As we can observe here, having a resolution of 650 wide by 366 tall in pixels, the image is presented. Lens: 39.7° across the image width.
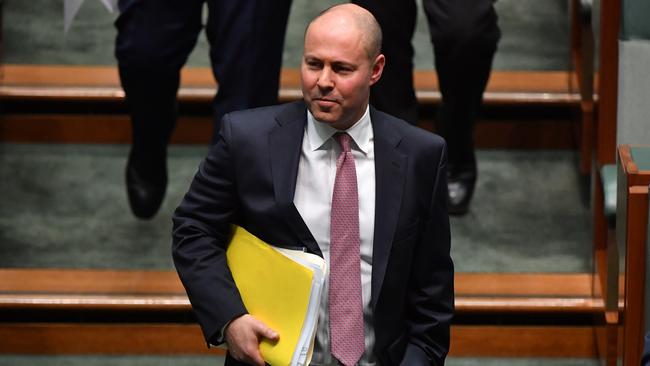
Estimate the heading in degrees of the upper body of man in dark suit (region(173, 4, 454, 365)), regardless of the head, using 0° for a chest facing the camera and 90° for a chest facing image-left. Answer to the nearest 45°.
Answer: approximately 0°
